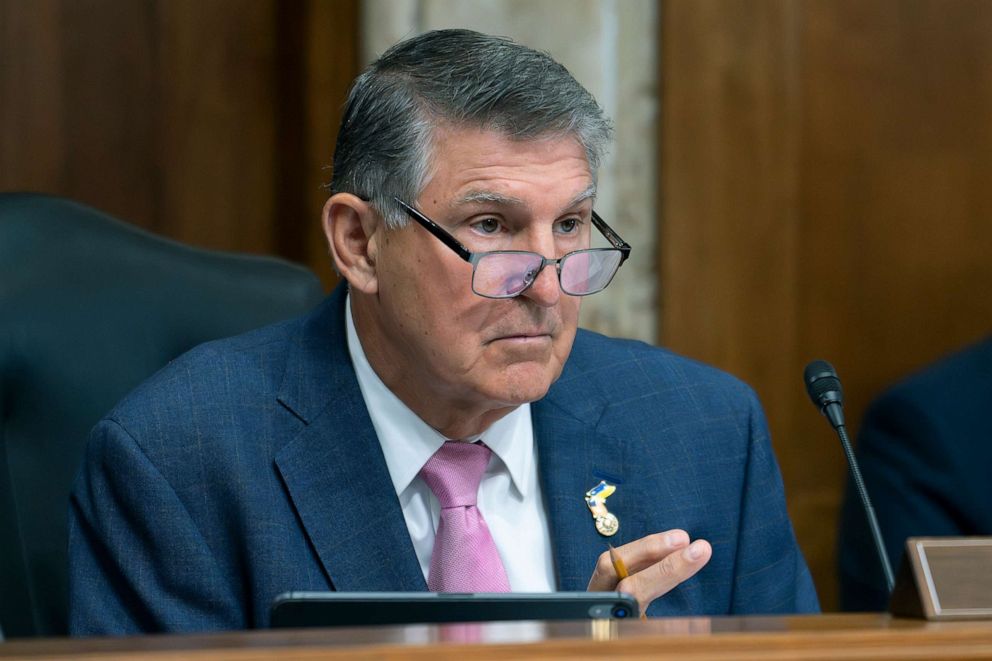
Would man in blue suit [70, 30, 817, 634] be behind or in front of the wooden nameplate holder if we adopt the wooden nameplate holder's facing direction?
behind

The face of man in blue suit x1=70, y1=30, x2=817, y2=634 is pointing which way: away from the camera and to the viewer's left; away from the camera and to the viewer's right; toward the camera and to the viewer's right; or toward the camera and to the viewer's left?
toward the camera and to the viewer's right

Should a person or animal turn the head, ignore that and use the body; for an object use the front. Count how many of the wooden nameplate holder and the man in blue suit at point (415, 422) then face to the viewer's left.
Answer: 0

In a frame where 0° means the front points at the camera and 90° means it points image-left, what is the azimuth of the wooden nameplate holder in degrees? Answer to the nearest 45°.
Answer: approximately 315°

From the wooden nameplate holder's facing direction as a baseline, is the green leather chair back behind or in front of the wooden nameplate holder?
behind
